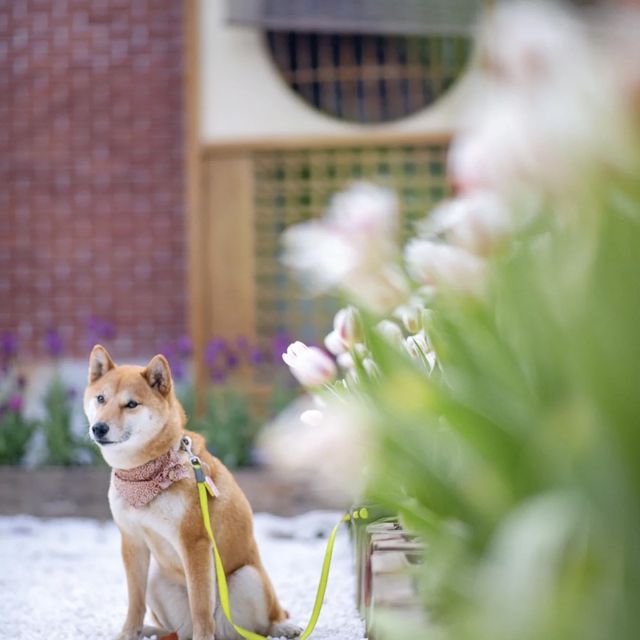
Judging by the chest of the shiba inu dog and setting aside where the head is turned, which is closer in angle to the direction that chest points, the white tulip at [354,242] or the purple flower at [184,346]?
the white tulip

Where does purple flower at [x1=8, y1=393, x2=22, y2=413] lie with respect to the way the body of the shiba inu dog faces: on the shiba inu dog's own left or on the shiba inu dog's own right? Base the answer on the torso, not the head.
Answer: on the shiba inu dog's own right

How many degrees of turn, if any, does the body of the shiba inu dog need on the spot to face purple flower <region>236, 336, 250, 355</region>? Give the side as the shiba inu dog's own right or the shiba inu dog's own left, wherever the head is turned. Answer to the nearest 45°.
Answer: approximately 135° to the shiba inu dog's own right

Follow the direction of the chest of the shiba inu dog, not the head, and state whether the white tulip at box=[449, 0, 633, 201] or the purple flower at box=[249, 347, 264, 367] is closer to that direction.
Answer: the white tulip

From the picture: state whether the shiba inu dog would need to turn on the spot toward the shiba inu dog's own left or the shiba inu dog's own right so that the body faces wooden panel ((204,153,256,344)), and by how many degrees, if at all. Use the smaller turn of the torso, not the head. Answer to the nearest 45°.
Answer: approximately 135° to the shiba inu dog's own right

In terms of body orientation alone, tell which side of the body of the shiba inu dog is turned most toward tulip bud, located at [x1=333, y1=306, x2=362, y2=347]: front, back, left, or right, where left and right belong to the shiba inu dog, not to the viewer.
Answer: left

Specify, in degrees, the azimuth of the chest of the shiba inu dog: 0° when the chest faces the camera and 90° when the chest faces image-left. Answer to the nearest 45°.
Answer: approximately 45°

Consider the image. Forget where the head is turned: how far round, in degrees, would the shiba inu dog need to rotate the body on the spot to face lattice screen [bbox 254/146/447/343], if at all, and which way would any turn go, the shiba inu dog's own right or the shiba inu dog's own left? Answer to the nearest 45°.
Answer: approximately 135° to the shiba inu dog's own right

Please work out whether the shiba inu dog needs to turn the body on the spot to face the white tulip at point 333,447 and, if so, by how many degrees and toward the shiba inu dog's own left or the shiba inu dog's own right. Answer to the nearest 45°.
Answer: approximately 45° to the shiba inu dog's own left

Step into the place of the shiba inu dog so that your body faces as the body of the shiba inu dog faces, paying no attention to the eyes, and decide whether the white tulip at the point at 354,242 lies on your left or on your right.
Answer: on your left
